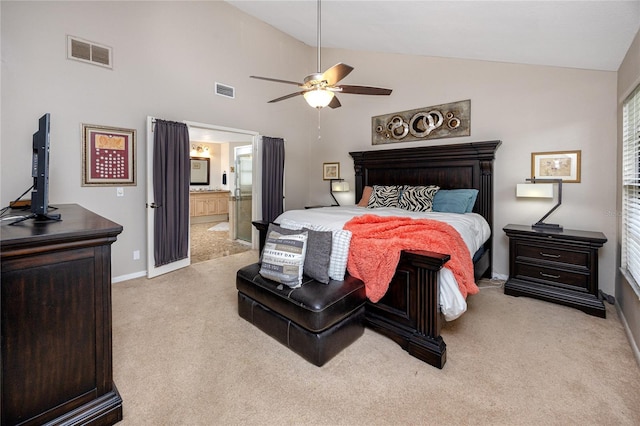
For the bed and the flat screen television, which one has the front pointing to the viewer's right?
the flat screen television

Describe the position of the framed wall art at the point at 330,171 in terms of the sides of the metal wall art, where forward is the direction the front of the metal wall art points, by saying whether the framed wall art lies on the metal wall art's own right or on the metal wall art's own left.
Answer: on the metal wall art's own right

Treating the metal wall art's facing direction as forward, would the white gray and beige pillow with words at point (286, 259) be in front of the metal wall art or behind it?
in front

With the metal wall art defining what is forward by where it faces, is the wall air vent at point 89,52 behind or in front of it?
in front

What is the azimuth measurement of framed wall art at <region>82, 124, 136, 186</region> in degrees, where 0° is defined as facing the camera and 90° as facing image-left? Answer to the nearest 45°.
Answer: approximately 315°

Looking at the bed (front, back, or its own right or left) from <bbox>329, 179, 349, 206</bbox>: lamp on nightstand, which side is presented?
right

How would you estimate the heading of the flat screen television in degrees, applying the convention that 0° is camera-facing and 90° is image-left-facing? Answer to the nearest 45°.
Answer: approximately 270°

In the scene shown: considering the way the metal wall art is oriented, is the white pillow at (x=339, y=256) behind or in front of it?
in front

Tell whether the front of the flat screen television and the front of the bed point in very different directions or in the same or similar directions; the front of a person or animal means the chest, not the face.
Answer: very different directions

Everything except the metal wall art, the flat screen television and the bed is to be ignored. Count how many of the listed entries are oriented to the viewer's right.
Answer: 1
